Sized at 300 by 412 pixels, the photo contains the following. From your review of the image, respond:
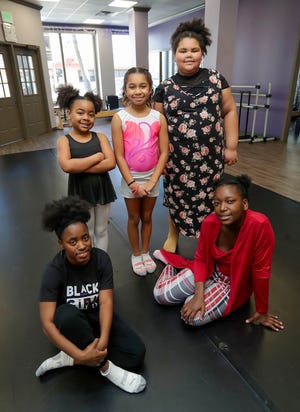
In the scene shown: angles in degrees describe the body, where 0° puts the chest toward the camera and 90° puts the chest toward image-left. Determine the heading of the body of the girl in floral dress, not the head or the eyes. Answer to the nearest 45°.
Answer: approximately 0°

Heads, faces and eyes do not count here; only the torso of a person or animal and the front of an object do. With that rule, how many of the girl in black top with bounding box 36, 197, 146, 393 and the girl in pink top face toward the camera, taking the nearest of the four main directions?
2

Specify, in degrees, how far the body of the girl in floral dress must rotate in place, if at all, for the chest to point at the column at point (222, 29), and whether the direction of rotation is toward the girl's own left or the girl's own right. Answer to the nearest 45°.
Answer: approximately 180°

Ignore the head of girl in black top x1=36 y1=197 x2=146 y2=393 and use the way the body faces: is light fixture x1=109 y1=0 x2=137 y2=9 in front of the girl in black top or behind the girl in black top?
behind

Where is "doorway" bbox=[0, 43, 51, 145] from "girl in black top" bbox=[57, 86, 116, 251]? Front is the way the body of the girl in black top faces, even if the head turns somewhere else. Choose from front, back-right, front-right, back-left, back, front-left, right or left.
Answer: back

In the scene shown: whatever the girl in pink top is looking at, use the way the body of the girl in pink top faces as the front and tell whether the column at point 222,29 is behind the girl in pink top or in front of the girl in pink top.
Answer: behind

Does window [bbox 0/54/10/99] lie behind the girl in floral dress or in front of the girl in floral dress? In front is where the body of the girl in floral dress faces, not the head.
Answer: behind

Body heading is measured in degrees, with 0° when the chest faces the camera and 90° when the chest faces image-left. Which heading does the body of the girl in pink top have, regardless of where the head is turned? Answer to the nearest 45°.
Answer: approximately 0°

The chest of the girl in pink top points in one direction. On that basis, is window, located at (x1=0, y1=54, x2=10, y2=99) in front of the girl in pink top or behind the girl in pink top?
behind
